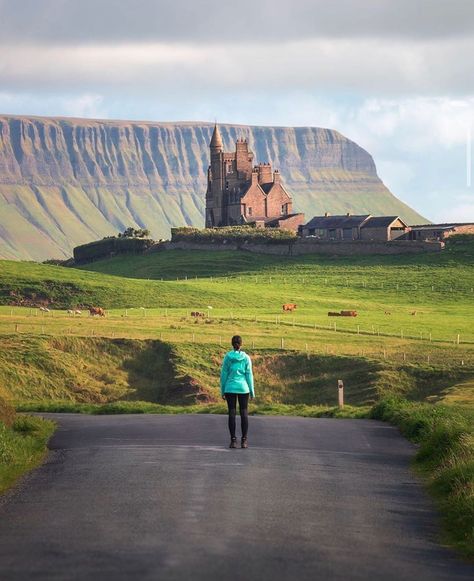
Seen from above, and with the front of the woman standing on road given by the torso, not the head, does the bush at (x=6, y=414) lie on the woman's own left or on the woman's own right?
on the woman's own left

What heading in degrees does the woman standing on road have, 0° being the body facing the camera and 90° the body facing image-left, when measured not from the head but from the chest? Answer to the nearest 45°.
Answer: approximately 180°
